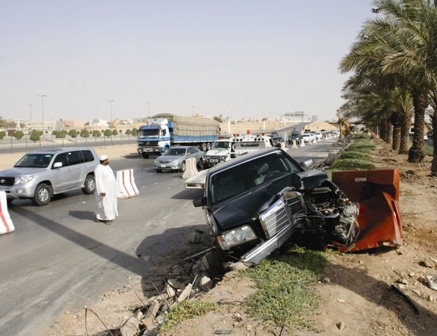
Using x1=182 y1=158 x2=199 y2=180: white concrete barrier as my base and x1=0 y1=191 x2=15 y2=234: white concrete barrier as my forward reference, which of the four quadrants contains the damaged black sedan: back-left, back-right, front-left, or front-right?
front-left

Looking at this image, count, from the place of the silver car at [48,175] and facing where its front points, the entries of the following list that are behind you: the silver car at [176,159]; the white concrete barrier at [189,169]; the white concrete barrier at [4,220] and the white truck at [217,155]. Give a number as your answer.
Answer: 3

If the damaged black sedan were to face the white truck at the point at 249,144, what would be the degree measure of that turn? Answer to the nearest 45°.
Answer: approximately 180°

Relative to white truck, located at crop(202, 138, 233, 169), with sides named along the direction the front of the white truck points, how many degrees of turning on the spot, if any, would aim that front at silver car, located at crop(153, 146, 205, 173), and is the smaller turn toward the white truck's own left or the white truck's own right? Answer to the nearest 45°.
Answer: approximately 90° to the white truck's own right

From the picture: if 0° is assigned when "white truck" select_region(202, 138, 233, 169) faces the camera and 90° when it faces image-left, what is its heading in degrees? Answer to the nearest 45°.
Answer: approximately 45°

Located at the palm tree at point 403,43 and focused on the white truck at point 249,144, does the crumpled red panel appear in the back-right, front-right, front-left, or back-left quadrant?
back-left

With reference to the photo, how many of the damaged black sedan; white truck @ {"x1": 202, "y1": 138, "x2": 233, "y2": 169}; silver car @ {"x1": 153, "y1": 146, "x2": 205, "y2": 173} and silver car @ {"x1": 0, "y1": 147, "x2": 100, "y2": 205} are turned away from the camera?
0

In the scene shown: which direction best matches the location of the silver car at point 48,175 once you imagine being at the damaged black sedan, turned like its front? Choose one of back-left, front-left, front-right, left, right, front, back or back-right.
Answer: back-right

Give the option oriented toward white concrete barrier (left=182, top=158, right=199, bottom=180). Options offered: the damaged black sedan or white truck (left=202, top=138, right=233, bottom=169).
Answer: the white truck

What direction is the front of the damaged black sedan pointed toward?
toward the camera

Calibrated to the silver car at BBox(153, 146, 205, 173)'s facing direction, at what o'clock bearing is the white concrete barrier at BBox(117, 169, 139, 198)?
The white concrete barrier is roughly at 11 o'clock from the silver car.
